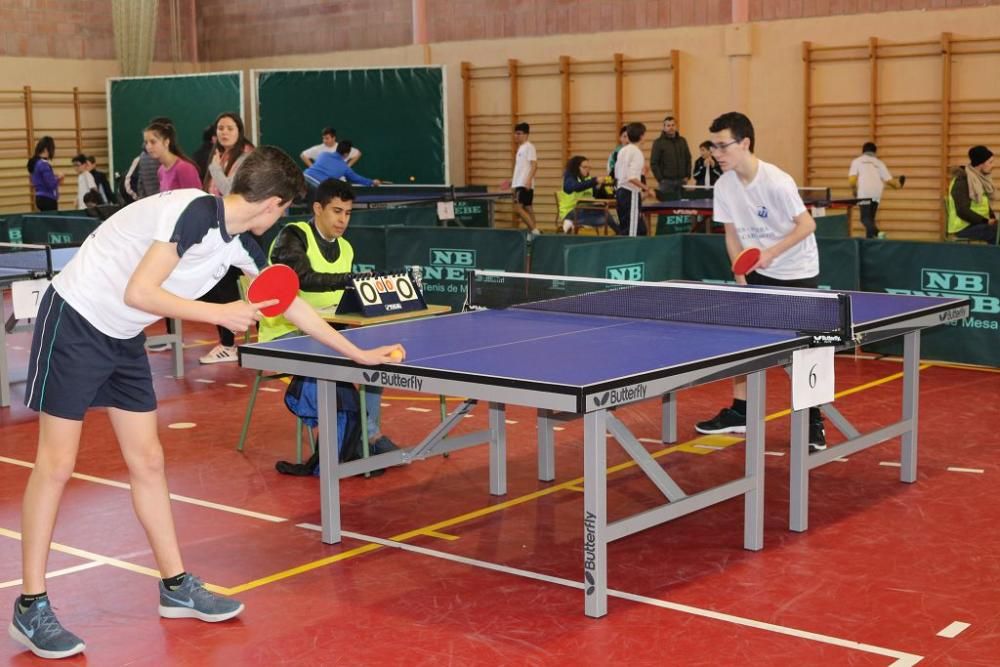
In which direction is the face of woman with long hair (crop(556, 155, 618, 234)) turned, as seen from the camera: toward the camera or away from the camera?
toward the camera

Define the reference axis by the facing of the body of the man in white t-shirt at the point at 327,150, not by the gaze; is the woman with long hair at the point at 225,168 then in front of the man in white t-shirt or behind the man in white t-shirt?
in front

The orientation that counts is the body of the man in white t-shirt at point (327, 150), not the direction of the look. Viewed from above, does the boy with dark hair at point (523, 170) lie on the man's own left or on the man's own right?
on the man's own left

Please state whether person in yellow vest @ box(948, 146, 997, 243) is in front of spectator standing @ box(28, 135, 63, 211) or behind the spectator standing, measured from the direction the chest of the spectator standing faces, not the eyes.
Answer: in front

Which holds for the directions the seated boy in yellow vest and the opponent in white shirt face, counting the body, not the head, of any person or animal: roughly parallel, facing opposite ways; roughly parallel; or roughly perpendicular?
roughly perpendicular

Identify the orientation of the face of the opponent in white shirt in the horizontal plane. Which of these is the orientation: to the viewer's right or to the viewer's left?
to the viewer's left

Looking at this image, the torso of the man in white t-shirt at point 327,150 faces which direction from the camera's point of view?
toward the camera

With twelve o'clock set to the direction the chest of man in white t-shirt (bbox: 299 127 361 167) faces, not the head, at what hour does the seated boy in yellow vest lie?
The seated boy in yellow vest is roughly at 12 o'clock from the man in white t-shirt.

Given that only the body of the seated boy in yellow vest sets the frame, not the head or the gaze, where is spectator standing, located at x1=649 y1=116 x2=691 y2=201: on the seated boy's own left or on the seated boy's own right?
on the seated boy's own left

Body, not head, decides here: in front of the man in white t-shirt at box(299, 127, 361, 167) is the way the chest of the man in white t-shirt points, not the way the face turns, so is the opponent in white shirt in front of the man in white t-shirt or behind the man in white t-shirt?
in front

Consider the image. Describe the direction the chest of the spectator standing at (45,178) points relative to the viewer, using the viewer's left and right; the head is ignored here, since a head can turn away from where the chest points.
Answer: facing to the right of the viewer

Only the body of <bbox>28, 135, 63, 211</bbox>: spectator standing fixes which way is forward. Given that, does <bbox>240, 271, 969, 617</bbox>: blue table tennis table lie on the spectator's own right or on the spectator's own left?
on the spectator's own right

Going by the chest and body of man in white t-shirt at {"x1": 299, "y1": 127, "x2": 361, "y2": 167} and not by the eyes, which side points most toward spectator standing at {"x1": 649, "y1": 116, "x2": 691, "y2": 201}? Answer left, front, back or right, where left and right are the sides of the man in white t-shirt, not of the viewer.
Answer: left
